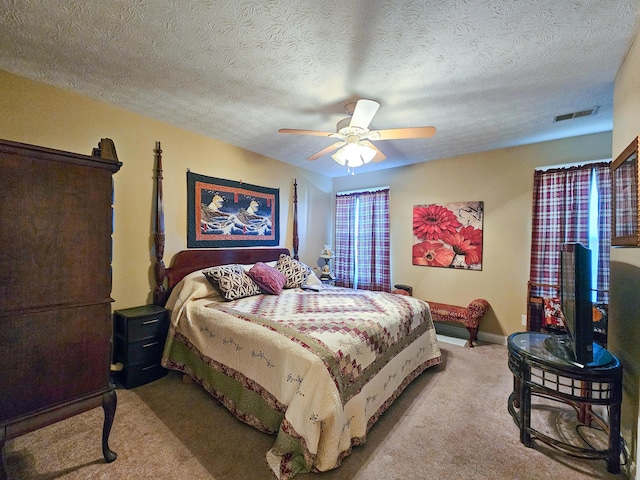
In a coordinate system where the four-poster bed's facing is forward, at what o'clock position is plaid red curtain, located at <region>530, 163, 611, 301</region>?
The plaid red curtain is roughly at 10 o'clock from the four-poster bed.

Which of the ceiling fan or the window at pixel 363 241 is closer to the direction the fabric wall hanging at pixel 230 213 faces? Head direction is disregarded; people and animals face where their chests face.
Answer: the ceiling fan

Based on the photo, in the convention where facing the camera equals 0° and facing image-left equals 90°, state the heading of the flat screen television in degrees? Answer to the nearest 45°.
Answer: approximately 90°

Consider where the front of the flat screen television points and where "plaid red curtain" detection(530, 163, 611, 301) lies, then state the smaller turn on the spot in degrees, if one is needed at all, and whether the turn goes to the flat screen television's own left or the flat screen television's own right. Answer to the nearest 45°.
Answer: approximately 90° to the flat screen television's own right

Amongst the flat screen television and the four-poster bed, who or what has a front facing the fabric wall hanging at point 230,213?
the flat screen television

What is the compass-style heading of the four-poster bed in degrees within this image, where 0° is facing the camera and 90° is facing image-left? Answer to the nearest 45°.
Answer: approximately 315°

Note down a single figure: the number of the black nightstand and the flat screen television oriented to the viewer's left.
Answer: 1

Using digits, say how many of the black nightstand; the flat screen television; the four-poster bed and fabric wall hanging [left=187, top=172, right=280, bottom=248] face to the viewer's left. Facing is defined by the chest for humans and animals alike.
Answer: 1

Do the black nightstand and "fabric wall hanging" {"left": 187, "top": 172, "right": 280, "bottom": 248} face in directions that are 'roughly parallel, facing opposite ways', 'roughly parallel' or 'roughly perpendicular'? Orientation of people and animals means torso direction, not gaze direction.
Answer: roughly parallel

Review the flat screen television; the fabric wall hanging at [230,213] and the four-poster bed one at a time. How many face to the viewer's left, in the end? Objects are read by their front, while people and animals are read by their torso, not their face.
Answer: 1

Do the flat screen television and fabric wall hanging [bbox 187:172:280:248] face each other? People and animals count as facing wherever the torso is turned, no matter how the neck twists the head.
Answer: yes

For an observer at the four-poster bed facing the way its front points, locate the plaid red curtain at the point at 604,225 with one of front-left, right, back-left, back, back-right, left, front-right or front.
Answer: front-left

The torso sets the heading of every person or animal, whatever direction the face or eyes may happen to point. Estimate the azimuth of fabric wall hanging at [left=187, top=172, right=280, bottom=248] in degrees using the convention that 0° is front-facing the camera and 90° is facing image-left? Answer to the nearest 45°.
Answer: approximately 315°
